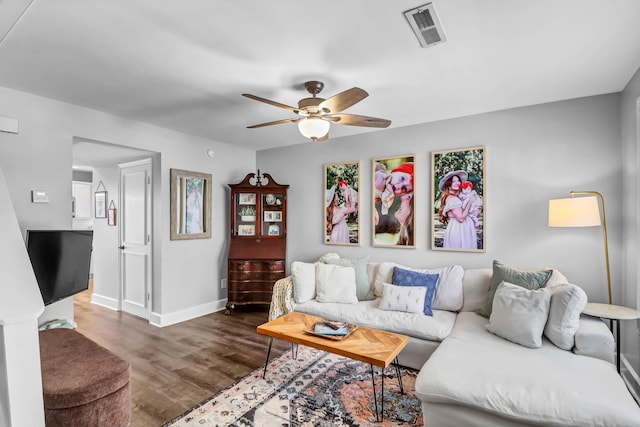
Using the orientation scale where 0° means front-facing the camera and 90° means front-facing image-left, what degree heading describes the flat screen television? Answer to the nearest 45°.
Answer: approximately 315°

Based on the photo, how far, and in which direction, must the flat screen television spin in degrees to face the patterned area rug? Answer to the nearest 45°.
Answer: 0° — it already faces it

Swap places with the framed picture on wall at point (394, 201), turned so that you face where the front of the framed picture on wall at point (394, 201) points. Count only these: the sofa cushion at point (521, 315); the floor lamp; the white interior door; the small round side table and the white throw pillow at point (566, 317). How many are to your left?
4

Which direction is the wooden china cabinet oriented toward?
toward the camera

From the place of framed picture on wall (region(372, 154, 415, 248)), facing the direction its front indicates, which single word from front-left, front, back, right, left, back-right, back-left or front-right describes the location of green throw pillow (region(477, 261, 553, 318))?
left

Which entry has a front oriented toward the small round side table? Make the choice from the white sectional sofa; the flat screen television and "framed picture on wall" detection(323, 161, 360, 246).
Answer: the flat screen television

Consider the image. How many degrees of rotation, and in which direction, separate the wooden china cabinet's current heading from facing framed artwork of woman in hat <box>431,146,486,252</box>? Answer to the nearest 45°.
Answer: approximately 45° to its left

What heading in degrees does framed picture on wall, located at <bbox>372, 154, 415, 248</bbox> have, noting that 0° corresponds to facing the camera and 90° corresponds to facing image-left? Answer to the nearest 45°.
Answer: approximately 45°

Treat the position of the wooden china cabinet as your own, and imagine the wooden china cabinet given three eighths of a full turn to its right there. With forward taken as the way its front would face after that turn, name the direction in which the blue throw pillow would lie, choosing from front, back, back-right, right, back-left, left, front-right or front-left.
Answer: back

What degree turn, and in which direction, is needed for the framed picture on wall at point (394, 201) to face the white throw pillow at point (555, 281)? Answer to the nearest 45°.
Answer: approximately 90° to its left

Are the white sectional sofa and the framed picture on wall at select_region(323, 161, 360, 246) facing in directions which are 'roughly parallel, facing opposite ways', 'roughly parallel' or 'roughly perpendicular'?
roughly parallel

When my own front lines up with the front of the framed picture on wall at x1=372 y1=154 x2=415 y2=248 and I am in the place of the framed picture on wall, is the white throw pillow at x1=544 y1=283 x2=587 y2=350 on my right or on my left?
on my left

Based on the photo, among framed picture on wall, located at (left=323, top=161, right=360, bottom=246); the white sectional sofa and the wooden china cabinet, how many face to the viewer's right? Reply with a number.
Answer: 0

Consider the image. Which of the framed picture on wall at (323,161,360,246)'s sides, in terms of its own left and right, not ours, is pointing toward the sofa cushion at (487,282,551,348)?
left

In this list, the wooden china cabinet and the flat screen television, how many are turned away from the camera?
0

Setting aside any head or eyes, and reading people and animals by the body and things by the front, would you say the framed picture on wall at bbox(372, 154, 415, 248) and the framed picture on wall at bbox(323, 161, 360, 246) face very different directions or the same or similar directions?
same or similar directions

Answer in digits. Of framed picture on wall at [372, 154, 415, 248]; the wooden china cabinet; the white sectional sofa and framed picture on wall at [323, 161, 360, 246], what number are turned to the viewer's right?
0

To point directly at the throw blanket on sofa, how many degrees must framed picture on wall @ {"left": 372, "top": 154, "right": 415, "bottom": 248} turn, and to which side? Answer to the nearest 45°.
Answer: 0° — it already faces it

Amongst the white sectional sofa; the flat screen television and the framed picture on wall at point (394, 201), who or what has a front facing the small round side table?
the flat screen television

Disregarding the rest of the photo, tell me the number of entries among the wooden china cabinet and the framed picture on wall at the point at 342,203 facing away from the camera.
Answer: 0
